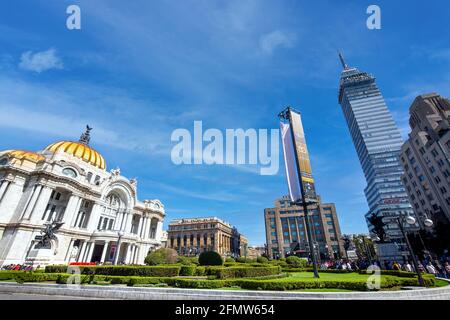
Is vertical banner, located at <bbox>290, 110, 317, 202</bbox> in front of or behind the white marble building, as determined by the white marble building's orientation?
in front

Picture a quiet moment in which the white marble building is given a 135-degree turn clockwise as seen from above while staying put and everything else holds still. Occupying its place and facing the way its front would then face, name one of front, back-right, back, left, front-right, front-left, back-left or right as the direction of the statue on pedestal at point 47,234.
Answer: left

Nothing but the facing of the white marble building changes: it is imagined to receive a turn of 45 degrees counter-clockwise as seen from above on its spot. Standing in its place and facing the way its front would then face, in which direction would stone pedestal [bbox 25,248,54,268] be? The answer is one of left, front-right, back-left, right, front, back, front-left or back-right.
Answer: right

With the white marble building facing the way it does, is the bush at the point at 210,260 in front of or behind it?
in front

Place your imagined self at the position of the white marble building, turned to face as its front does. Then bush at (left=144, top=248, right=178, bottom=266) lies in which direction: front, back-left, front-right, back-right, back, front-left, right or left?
front

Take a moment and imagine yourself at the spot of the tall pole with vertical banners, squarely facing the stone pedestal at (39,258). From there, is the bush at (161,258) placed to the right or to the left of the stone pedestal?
right

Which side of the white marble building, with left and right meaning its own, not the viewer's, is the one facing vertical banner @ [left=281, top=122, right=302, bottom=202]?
front

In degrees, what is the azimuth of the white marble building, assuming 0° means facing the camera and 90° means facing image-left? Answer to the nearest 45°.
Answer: approximately 315°

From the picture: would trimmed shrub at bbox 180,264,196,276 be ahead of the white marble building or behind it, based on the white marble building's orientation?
ahead
